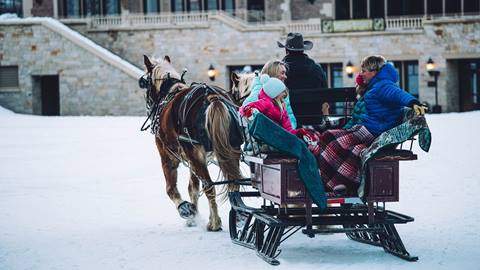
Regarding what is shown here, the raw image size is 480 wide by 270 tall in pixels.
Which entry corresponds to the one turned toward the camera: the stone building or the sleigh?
the stone building

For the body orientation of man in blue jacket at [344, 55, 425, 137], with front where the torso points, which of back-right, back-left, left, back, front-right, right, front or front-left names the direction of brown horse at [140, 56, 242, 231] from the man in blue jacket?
front-right

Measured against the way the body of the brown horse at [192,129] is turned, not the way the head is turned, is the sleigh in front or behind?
behind

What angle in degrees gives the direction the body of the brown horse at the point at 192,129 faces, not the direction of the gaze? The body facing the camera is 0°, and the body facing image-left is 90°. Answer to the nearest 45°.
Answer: approximately 135°

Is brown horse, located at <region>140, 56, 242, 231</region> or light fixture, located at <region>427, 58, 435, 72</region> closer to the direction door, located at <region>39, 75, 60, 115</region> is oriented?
the brown horse

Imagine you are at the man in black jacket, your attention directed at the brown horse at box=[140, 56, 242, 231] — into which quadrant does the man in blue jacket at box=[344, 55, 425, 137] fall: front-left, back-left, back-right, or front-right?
back-left

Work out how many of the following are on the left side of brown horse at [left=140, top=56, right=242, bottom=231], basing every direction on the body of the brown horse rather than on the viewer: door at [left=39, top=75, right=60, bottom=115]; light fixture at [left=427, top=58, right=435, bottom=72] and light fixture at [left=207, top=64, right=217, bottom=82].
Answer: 0

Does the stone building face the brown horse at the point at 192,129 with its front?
yes

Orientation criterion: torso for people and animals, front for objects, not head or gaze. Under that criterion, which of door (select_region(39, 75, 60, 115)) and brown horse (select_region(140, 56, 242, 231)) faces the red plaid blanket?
the door

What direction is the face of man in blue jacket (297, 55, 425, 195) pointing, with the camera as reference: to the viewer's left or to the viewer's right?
to the viewer's left

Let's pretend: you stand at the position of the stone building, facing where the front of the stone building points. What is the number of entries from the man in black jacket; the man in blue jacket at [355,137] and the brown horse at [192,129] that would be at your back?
0

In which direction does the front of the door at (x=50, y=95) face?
toward the camera

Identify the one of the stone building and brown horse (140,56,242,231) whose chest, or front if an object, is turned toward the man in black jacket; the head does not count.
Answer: the stone building

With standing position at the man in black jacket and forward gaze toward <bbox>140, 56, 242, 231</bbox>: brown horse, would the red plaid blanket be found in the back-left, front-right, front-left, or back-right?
back-left

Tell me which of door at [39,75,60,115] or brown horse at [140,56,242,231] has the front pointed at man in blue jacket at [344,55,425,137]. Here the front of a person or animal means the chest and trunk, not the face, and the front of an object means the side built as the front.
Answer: the door

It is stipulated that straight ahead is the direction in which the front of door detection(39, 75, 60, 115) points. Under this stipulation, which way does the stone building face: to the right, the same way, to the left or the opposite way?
the same way

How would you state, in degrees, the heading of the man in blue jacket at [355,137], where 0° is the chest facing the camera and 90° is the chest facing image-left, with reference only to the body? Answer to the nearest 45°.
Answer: approximately 90°

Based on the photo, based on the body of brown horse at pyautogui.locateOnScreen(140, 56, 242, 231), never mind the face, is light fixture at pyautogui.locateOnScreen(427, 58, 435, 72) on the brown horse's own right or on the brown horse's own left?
on the brown horse's own right

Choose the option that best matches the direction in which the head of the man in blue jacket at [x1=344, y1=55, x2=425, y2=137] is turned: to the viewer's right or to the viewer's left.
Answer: to the viewer's left

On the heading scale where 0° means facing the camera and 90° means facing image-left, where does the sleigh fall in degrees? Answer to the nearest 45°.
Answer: approximately 135°

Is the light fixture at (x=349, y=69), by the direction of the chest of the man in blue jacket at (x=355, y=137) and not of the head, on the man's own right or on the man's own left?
on the man's own right

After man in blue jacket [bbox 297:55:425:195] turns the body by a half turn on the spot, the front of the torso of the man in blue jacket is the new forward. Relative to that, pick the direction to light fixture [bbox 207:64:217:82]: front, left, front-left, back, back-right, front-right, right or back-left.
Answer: left

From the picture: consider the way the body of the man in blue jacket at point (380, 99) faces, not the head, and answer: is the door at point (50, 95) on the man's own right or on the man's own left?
on the man's own right
